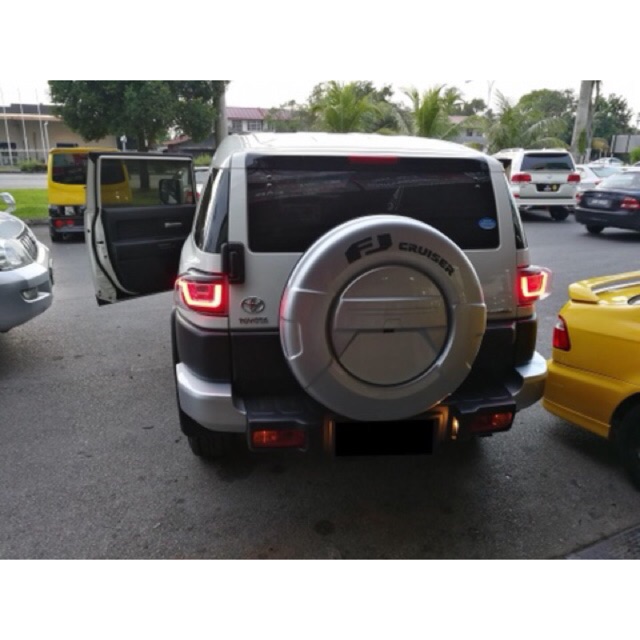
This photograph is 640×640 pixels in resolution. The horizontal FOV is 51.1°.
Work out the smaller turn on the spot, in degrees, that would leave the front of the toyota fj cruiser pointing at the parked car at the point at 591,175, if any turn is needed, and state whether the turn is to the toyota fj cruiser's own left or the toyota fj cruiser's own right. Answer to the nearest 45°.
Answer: approximately 45° to the toyota fj cruiser's own right

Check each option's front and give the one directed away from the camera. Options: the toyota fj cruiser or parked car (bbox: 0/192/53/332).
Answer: the toyota fj cruiser

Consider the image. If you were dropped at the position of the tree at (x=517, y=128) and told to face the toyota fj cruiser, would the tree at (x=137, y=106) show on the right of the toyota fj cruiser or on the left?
right

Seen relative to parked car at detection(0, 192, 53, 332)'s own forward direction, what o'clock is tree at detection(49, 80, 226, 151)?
The tree is roughly at 8 o'clock from the parked car.

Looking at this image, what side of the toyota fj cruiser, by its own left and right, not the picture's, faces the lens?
back

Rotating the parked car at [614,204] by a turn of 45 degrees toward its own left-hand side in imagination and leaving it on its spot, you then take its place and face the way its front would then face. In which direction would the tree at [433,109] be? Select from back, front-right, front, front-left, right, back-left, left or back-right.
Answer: front-left

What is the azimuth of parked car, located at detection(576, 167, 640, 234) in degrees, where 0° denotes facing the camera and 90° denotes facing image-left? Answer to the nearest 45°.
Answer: approximately 225°

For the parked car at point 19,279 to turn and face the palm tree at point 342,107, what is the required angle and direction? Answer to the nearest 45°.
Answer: approximately 90° to its left
